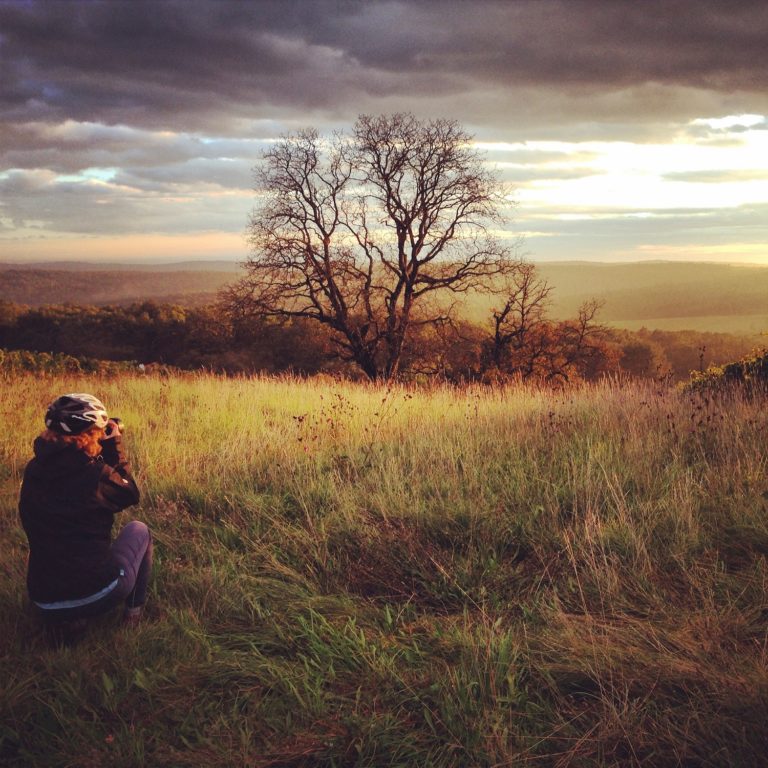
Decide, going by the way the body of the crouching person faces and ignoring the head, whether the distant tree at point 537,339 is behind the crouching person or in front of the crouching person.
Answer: in front

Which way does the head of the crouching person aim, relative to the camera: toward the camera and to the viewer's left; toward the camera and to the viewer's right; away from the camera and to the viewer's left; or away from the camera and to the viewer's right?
away from the camera and to the viewer's right

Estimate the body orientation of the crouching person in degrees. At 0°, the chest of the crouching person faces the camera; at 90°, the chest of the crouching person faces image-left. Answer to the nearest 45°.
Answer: approximately 225°

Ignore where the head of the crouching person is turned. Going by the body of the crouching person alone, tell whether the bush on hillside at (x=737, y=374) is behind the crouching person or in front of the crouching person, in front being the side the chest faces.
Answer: in front
